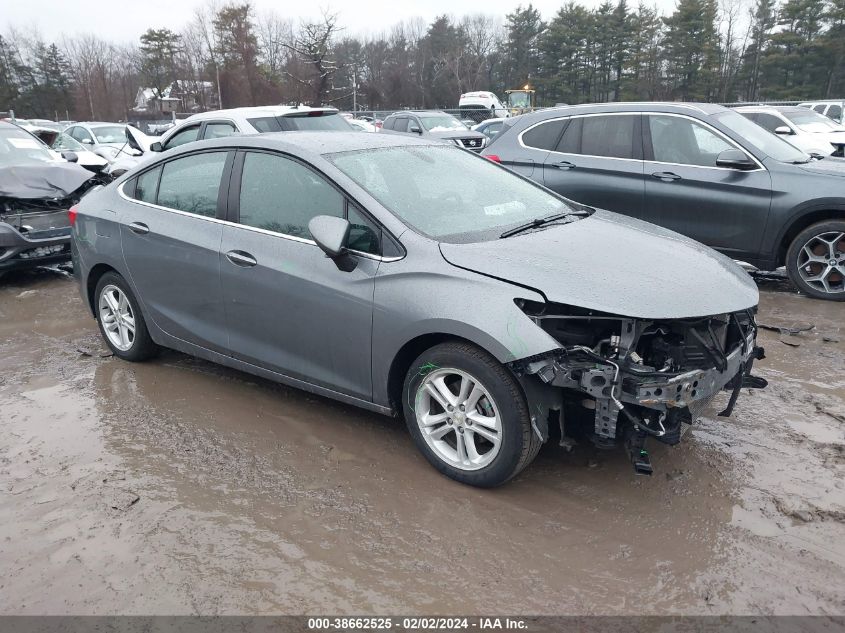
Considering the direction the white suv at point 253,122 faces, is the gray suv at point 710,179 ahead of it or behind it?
behind

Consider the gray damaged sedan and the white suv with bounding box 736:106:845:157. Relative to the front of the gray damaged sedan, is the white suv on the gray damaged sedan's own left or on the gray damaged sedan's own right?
on the gray damaged sedan's own left

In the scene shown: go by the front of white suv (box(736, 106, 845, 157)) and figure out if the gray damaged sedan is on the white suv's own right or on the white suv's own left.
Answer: on the white suv's own right

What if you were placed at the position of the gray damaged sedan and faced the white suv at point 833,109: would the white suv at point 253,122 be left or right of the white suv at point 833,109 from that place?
left

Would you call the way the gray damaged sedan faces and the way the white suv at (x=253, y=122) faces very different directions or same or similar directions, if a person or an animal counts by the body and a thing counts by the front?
very different directions

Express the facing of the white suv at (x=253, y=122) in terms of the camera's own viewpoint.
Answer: facing away from the viewer and to the left of the viewer

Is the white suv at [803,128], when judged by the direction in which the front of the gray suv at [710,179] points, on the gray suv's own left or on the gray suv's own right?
on the gray suv's own left

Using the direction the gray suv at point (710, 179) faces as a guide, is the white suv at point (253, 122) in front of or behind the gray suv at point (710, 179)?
behind

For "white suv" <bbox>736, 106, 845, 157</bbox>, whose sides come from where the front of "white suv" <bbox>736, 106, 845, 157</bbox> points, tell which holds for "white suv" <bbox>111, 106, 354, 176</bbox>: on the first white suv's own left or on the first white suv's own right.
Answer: on the first white suv's own right
